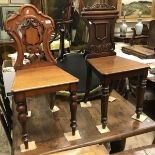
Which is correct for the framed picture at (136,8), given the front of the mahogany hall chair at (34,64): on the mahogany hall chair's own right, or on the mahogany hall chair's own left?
on the mahogany hall chair's own left

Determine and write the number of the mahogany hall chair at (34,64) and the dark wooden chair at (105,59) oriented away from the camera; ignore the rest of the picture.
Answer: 0

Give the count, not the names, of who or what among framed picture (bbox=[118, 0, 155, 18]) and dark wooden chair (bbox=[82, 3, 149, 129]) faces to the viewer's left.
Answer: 0

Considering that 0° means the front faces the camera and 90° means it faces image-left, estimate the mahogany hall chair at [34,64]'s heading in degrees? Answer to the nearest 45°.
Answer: approximately 315°

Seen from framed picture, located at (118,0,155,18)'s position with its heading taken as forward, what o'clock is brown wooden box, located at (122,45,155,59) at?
The brown wooden box is roughly at 12 o'clock from the framed picture.

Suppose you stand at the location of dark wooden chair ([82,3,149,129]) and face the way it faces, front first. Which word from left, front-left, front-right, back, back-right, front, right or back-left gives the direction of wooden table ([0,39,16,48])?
back

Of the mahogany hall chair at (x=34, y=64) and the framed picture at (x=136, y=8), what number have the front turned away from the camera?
0

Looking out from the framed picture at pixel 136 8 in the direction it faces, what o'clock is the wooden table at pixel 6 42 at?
The wooden table is roughly at 2 o'clock from the framed picture.

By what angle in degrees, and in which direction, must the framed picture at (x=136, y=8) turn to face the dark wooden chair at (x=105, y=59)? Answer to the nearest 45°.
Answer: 0° — it already faces it
